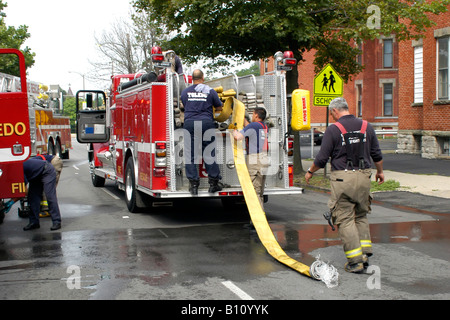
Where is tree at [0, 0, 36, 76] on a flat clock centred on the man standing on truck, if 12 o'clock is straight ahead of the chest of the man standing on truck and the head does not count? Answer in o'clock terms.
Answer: The tree is roughly at 11 o'clock from the man standing on truck.

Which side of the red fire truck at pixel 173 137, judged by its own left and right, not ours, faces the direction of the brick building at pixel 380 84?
right

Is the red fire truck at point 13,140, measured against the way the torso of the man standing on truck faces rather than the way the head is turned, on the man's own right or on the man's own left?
on the man's own left

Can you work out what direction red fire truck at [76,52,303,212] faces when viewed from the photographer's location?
facing away from the viewer and to the left of the viewer

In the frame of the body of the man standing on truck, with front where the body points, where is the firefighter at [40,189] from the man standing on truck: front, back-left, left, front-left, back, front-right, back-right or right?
left

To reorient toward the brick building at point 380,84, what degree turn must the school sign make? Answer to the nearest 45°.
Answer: approximately 180°

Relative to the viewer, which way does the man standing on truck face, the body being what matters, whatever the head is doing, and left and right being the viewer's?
facing away from the viewer

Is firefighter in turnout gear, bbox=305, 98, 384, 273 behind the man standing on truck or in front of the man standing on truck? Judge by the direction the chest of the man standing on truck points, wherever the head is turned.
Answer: behind

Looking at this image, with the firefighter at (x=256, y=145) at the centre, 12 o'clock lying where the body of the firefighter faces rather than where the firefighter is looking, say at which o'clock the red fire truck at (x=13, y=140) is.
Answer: The red fire truck is roughly at 10 o'clock from the firefighter.

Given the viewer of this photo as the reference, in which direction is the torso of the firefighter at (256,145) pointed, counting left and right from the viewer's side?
facing away from the viewer and to the left of the viewer

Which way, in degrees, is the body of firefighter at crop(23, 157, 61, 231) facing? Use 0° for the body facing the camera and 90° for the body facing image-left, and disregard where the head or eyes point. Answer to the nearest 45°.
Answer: approximately 90°
